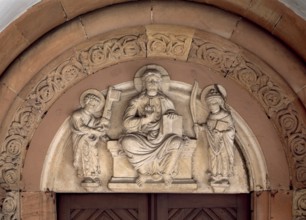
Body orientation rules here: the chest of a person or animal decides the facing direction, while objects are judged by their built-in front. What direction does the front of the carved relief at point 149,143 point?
toward the camera
